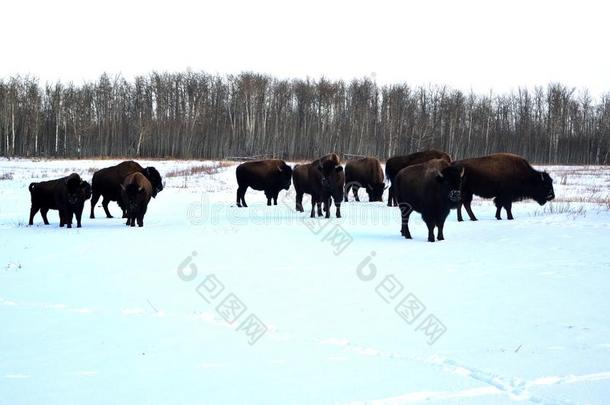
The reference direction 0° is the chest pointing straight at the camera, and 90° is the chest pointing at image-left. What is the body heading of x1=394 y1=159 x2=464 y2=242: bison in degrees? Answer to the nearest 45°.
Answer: approximately 315°

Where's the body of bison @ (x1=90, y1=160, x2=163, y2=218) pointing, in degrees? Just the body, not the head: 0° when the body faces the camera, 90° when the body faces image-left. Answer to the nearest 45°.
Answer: approximately 270°

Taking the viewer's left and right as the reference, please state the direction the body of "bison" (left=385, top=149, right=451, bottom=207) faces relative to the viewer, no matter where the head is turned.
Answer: facing to the right of the viewer

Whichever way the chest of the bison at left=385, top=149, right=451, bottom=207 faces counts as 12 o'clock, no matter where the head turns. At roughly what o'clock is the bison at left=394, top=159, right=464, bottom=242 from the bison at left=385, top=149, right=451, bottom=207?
the bison at left=394, top=159, right=464, bottom=242 is roughly at 3 o'clock from the bison at left=385, top=149, right=451, bottom=207.

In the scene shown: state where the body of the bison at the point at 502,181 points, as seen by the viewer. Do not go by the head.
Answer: to the viewer's right

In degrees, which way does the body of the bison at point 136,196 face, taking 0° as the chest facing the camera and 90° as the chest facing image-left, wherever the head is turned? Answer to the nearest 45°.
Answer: approximately 0°

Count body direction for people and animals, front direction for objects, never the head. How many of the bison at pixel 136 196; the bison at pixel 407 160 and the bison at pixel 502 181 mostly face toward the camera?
1

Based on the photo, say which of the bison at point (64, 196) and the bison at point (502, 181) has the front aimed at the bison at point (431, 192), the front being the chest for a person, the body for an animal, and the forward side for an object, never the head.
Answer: the bison at point (64, 196)
